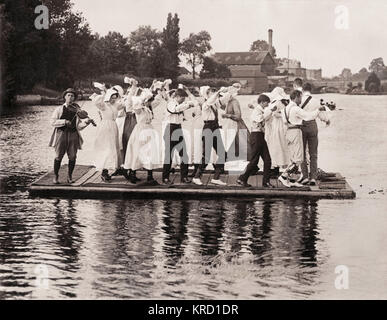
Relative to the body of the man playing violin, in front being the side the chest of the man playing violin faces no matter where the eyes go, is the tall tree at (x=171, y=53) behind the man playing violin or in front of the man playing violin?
behind

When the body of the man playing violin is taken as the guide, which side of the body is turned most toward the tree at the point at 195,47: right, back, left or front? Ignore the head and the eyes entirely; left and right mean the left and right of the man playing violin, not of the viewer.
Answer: back

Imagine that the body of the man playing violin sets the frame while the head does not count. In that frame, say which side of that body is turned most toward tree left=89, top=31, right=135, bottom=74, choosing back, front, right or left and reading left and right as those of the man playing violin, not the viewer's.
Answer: back

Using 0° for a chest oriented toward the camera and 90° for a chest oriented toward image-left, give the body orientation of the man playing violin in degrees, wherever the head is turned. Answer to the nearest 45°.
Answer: approximately 0°

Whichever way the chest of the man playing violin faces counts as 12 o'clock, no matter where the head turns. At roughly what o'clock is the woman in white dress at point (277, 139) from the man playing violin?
The woman in white dress is roughly at 9 o'clock from the man playing violin.

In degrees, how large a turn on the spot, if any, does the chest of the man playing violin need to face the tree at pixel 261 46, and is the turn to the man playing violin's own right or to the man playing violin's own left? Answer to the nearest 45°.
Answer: approximately 135° to the man playing violin's own left

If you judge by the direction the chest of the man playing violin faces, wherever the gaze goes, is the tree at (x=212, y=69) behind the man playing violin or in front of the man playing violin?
behind

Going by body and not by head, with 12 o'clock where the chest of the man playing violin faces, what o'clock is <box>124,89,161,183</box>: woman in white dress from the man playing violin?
The woman in white dress is roughly at 9 o'clock from the man playing violin.
